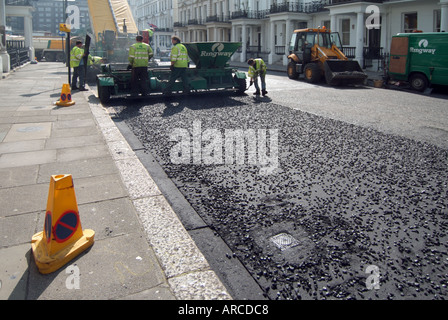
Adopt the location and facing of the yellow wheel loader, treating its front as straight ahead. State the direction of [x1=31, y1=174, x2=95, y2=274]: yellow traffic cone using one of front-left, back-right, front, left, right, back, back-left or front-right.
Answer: front-right

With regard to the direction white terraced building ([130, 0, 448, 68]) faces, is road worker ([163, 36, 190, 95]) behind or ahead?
ahead

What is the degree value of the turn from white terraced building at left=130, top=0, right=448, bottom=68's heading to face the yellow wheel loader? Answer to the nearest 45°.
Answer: approximately 45° to its left

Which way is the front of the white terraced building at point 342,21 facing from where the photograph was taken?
facing the viewer and to the left of the viewer

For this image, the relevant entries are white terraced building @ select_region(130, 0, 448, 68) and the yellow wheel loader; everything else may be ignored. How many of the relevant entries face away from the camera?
0

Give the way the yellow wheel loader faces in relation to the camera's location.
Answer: facing the viewer and to the right of the viewer

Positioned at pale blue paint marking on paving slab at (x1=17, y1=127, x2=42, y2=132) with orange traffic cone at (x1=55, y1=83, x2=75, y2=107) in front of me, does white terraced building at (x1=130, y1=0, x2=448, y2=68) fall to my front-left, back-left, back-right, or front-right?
front-right
